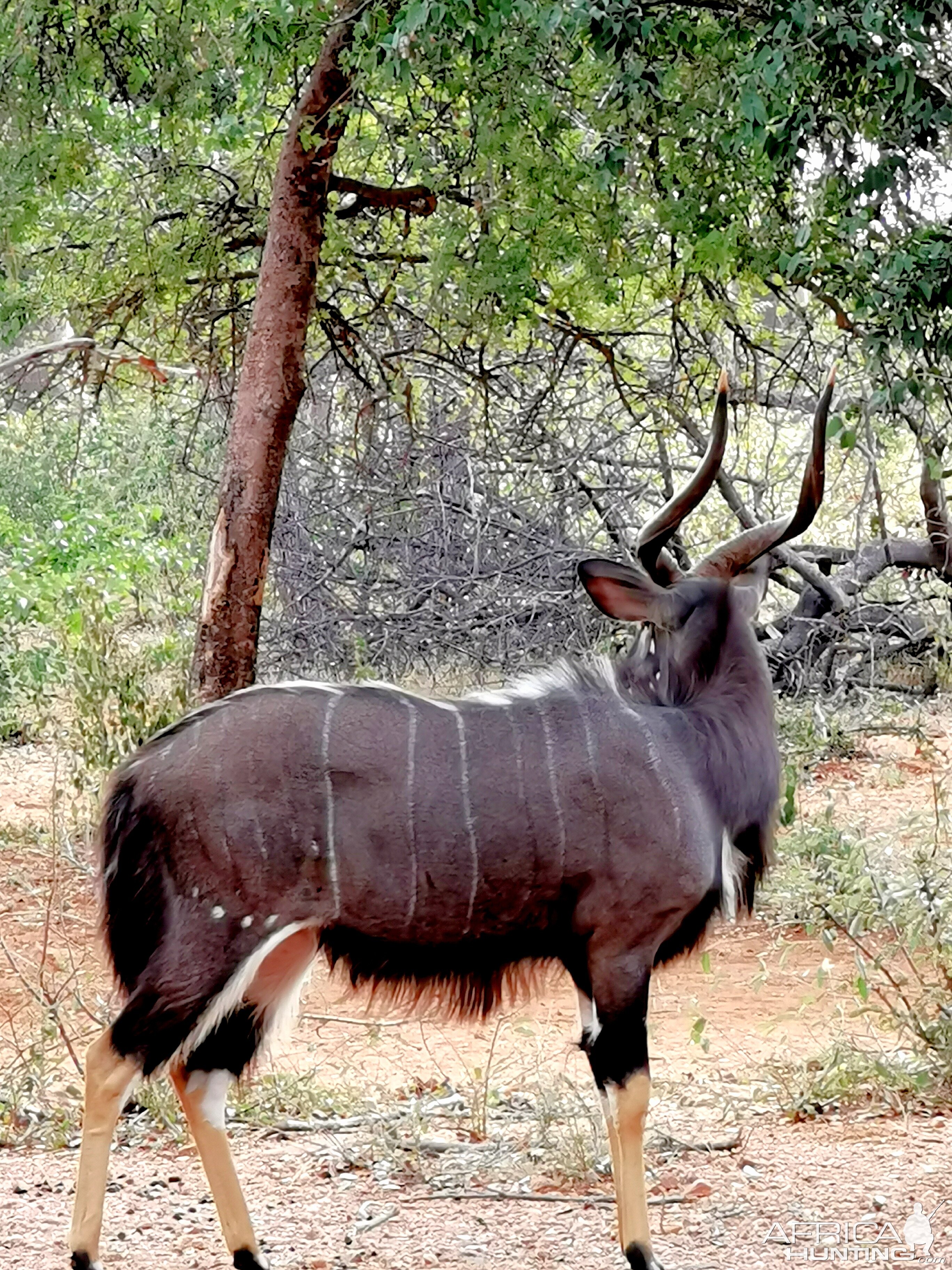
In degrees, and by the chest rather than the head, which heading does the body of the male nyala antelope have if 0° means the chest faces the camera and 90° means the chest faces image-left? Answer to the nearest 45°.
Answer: approximately 270°

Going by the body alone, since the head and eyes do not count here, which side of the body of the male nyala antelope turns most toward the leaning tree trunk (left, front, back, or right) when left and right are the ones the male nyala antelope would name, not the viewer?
left
